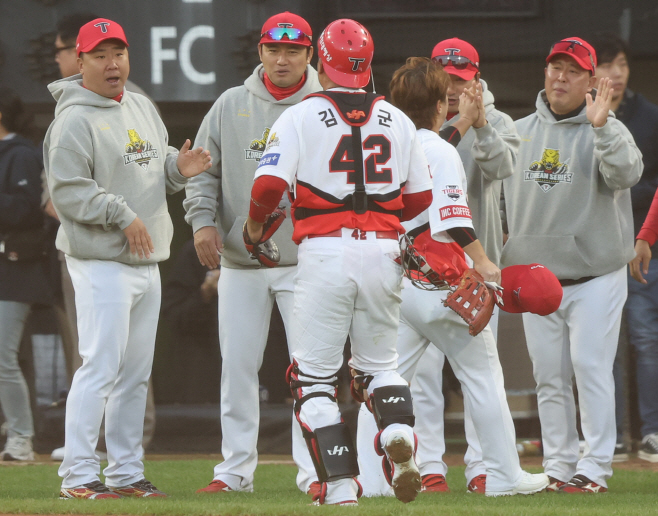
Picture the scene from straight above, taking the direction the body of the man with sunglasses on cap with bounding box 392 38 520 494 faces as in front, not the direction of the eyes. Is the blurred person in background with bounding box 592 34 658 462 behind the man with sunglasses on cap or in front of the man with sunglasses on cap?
behind

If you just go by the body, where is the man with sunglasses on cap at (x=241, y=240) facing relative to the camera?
toward the camera

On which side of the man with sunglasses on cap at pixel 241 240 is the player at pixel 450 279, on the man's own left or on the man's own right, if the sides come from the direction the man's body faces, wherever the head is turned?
on the man's own left

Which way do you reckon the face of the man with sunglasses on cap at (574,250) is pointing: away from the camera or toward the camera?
toward the camera

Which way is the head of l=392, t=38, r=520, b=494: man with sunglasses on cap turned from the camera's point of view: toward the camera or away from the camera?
toward the camera

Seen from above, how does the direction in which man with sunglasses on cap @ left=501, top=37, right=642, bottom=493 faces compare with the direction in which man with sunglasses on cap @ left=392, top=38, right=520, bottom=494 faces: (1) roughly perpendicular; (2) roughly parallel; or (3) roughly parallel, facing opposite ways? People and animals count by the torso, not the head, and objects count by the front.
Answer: roughly parallel

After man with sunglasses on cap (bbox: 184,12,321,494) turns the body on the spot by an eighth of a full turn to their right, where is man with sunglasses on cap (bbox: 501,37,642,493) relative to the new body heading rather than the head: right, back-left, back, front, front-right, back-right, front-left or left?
back-left

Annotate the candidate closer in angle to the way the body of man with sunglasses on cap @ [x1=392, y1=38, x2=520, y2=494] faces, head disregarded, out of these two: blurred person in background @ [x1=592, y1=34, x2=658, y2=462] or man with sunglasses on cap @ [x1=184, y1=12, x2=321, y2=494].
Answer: the man with sunglasses on cap
